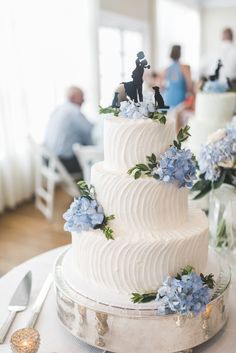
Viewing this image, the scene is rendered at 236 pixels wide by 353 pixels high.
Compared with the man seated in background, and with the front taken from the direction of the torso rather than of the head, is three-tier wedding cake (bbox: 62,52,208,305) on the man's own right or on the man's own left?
on the man's own right

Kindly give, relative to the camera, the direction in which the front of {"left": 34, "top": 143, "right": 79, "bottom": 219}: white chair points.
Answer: facing away from the viewer and to the right of the viewer

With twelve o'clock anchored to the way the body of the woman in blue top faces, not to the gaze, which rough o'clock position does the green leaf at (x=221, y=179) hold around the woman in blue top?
The green leaf is roughly at 6 o'clock from the woman in blue top.

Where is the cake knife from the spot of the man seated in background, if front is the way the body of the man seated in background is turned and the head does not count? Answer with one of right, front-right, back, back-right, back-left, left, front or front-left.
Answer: back-right

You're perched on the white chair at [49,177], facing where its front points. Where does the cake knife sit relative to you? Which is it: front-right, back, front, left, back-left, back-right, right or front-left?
back-right

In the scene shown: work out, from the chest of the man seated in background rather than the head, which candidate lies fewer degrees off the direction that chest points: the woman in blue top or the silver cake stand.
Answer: the woman in blue top

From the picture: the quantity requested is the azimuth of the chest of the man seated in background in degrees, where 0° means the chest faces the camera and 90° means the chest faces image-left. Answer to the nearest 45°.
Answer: approximately 225°
